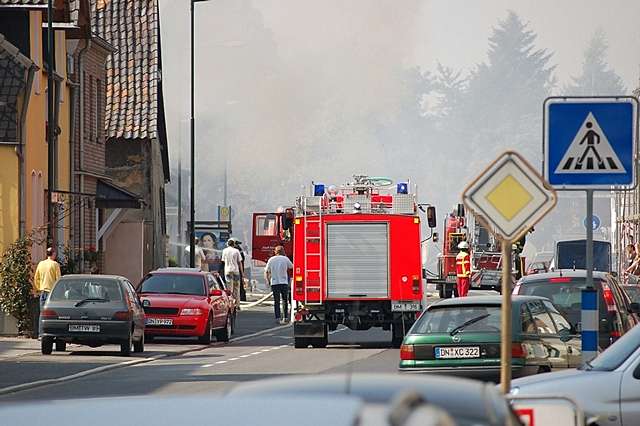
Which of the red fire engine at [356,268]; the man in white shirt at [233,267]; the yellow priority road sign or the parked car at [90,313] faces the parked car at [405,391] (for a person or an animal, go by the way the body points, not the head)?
the yellow priority road sign

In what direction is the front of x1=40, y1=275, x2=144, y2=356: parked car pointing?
away from the camera

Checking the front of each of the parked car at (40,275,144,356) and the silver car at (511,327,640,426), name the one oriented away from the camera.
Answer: the parked car

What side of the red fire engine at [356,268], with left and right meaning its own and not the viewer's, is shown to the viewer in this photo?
back

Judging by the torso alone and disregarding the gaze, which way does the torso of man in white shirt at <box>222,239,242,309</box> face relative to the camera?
away from the camera

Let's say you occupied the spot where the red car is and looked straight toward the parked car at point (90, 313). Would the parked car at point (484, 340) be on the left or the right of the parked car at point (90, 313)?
left

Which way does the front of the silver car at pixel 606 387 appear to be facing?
to the viewer's left

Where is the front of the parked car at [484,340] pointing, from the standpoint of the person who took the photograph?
facing away from the viewer and to the right of the viewer

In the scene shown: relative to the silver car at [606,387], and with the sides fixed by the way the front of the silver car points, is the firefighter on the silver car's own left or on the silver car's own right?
on the silver car's own right

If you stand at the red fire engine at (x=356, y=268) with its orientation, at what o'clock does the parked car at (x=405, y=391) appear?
The parked car is roughly at 6 o'clock from the red fire engine.

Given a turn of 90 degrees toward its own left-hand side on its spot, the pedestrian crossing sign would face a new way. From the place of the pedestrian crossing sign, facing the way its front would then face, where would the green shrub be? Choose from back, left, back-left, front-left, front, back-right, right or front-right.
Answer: back-left

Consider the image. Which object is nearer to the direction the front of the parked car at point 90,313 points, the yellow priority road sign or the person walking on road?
the person walking on road
